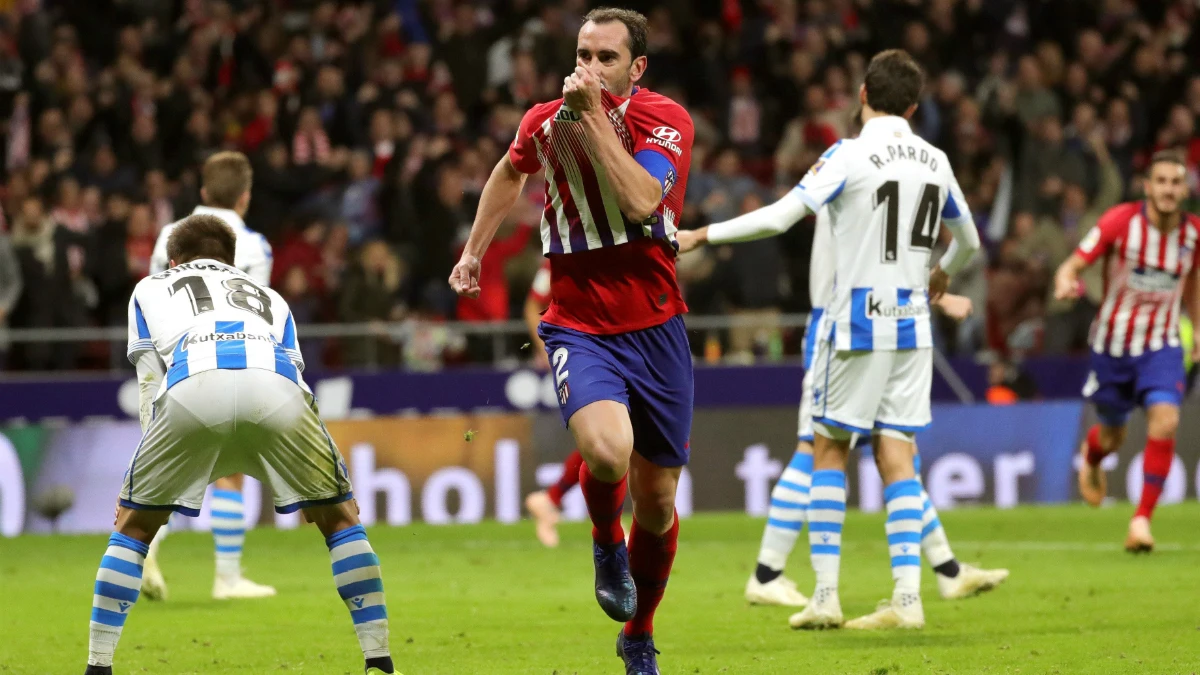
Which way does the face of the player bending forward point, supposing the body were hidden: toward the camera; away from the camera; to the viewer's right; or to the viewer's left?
away from the camera

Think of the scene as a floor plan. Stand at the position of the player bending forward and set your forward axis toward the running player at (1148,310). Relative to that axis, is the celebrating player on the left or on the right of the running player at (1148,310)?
right

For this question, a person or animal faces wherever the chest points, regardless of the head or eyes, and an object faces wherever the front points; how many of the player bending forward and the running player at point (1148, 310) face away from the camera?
1

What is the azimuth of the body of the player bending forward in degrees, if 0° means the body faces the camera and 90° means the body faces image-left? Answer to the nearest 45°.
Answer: approximately 180°

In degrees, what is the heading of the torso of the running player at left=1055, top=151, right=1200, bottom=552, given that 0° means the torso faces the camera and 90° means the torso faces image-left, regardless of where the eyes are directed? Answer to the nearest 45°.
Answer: approximately 0°

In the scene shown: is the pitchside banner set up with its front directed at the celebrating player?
yes

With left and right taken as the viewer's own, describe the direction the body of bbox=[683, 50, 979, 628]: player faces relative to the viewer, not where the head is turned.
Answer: facing away from the viewer and to the left of the viewer

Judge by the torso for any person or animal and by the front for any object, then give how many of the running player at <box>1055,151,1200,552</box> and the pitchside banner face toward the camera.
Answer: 2

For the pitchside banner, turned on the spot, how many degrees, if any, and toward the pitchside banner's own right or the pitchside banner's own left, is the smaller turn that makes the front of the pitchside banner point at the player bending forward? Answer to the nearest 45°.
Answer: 0° — it already faces them
